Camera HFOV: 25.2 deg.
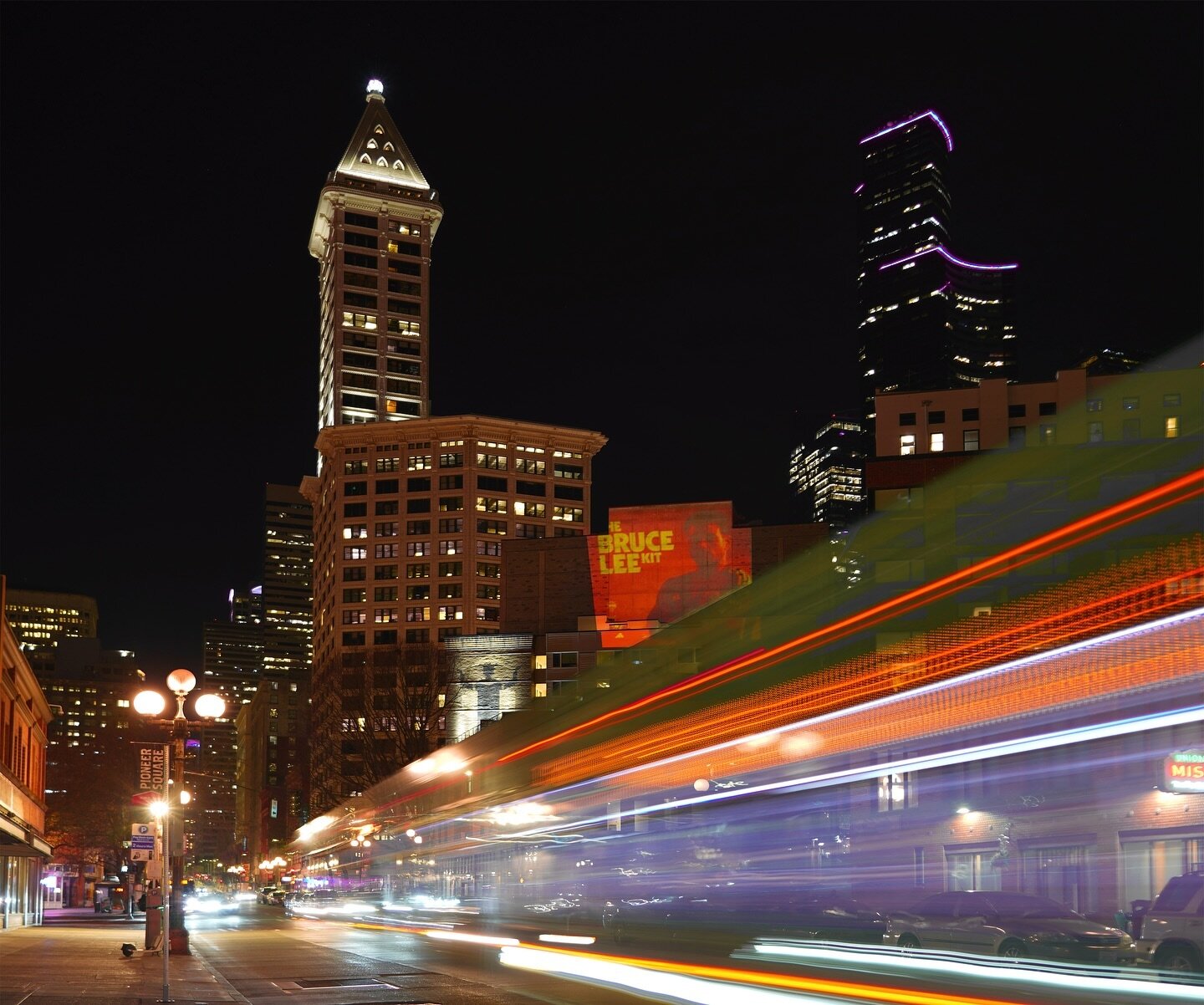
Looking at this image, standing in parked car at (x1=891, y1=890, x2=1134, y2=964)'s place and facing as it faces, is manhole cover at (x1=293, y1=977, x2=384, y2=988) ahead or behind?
behind
